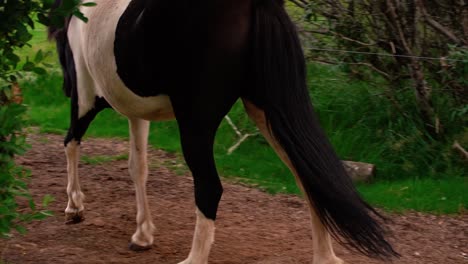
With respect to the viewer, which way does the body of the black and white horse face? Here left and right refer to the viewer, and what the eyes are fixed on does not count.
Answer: facing away from the viewer and to the left of the viewer
